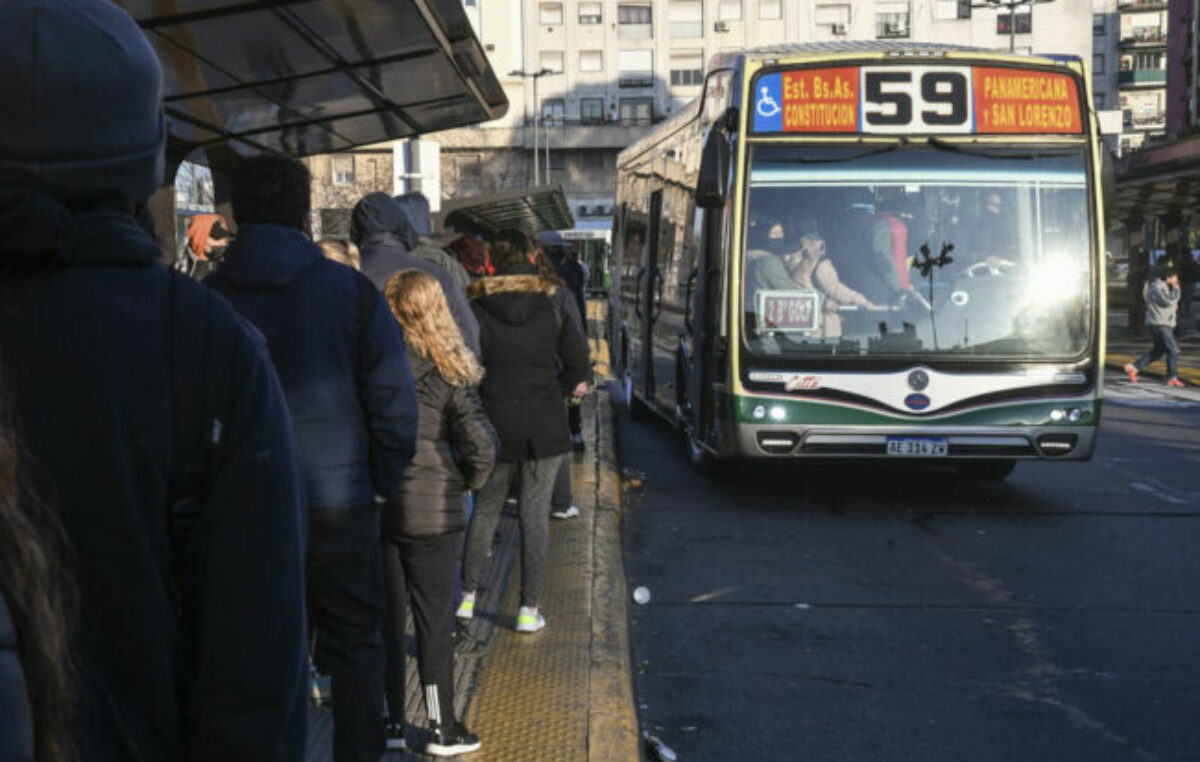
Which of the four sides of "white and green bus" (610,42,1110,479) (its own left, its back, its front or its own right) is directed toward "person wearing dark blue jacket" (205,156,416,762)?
front

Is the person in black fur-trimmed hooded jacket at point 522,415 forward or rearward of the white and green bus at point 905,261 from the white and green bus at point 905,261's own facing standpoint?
forward

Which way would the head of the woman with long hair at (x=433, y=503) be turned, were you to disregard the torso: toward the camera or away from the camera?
away from the camera

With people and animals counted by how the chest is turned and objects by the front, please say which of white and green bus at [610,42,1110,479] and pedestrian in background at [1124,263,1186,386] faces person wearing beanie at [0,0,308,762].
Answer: the white and green bus

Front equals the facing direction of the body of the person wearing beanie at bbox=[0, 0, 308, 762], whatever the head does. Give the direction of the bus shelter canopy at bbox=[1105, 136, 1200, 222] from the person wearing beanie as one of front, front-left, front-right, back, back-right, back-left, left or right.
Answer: front-right

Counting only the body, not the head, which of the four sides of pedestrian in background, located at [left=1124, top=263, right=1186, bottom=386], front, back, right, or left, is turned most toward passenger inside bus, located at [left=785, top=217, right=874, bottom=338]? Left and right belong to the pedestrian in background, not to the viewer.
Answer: right

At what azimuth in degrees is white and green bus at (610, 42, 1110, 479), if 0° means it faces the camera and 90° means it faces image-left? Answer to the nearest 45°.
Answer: approximately 0°

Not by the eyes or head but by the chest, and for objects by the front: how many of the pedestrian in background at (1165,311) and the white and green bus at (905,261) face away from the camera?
0

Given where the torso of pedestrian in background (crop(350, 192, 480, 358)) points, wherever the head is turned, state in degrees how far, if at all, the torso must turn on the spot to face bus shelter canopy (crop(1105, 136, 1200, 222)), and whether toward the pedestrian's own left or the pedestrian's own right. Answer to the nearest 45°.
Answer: approximately 45° to the pedestrian's own right

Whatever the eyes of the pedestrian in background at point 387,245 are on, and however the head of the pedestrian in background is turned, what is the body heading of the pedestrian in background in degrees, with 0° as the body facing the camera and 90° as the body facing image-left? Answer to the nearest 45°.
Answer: approximately 180°

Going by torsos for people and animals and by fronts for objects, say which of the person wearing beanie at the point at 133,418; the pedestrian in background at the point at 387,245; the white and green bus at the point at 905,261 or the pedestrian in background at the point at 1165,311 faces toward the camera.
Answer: the white and green bus

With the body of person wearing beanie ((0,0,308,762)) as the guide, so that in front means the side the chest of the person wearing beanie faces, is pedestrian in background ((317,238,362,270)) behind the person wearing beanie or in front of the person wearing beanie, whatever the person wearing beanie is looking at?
in front

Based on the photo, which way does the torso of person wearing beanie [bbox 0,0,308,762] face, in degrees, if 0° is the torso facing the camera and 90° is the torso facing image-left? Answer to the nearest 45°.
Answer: approximately 180°

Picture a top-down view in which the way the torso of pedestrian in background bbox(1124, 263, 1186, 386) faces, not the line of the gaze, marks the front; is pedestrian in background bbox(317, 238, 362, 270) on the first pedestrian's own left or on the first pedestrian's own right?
on the first pedestrian's own right
